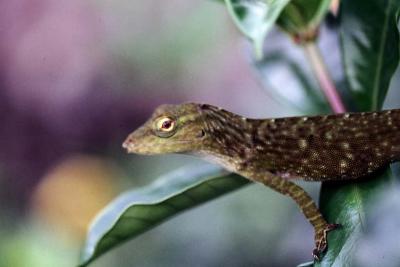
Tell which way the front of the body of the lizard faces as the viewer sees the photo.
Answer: to the viewer's left
